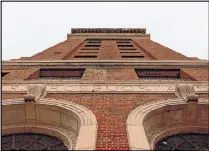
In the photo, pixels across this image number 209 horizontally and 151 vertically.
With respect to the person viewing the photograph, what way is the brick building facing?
facing the viewer
